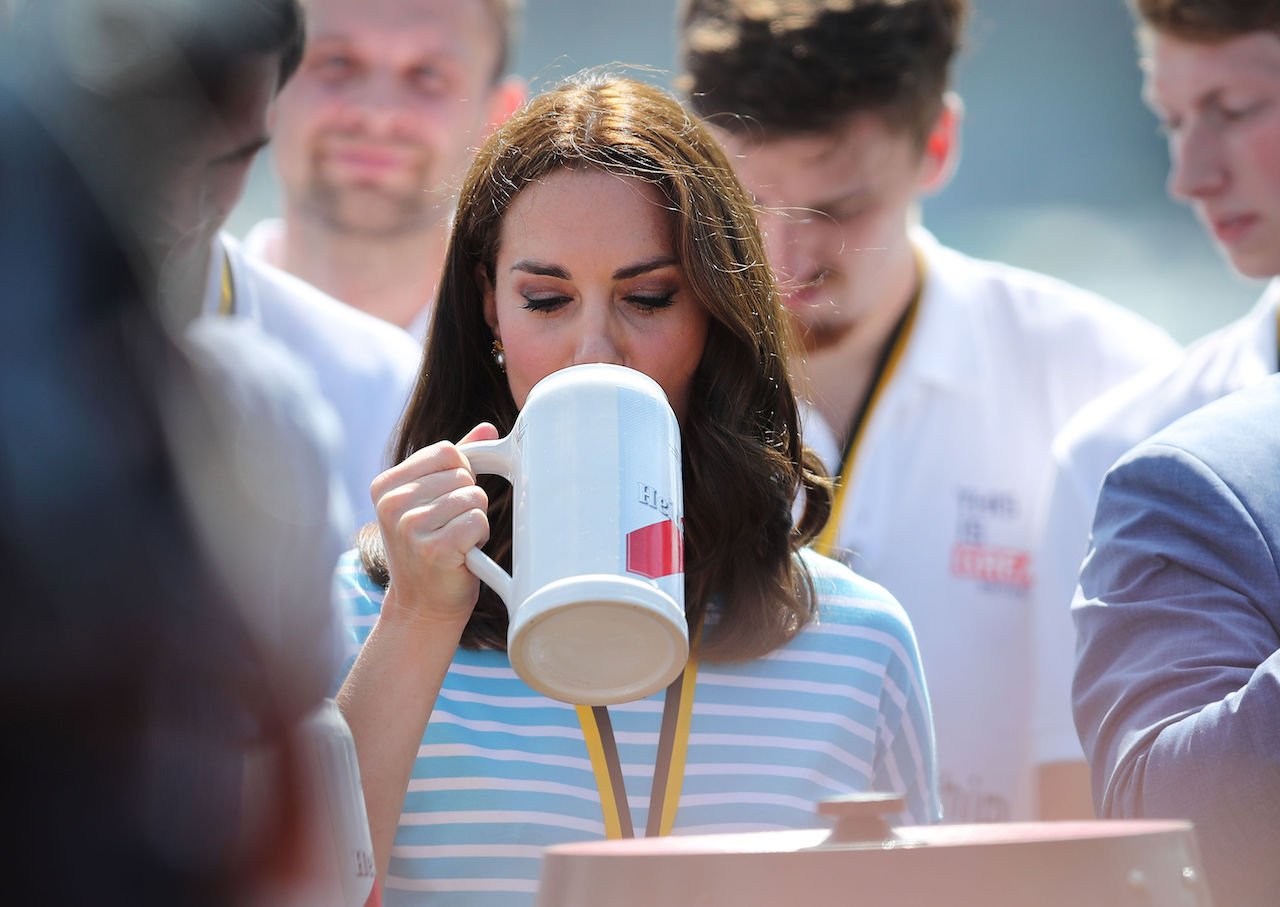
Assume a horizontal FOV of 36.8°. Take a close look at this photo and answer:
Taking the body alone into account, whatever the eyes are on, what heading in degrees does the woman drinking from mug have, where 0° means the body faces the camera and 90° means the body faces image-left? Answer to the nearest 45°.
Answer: approximately 0°

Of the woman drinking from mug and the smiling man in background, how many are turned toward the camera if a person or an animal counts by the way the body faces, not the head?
2

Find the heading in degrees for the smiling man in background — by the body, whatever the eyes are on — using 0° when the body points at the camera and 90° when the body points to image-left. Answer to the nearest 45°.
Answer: approximately 0°

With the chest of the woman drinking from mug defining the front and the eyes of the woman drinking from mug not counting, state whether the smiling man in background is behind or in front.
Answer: behind
